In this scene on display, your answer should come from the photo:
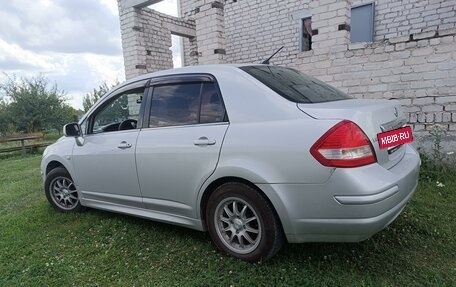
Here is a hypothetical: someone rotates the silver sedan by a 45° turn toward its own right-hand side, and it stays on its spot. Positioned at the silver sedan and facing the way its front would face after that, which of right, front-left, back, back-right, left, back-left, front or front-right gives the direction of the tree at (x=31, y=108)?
front-left

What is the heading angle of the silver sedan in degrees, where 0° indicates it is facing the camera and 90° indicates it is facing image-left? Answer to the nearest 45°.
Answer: approximately 135°
